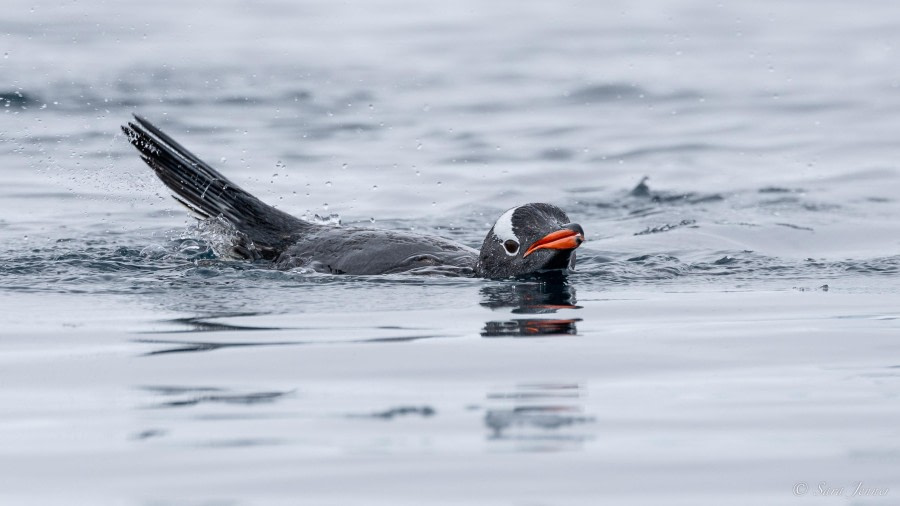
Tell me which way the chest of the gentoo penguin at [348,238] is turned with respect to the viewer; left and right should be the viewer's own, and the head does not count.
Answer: facing to the right of the viewer
